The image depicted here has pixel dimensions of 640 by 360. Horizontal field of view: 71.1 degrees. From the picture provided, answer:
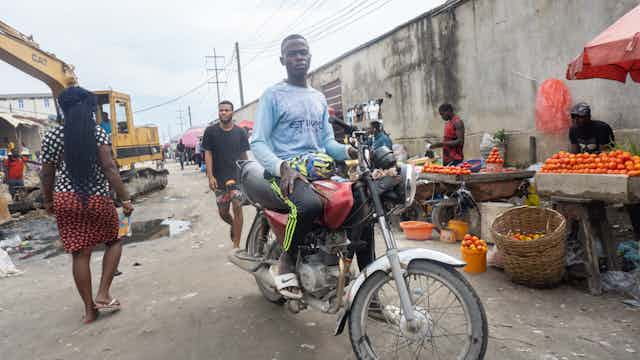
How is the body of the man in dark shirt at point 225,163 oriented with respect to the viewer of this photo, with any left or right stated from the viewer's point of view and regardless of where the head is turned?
facing the viewer

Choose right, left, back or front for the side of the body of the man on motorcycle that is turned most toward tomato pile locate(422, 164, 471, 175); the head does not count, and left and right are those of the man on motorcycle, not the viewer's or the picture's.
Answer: left

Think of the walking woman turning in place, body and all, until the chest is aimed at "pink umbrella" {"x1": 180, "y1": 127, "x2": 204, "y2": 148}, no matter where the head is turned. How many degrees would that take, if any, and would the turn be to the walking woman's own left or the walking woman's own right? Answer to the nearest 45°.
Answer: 0° — they already face it

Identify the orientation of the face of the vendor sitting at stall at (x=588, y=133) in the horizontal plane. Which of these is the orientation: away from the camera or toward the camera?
toward the camera

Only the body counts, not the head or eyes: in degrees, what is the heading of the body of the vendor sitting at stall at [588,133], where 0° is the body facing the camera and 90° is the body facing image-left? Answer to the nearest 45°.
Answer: approximately 45°

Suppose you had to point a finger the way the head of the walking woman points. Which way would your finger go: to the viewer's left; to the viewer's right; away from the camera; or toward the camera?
away from the camera

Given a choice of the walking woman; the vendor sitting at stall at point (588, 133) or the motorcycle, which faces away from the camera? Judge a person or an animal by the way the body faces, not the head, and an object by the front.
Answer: the walking woman

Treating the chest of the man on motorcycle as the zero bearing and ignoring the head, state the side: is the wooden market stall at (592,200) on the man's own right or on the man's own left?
on the man's own left

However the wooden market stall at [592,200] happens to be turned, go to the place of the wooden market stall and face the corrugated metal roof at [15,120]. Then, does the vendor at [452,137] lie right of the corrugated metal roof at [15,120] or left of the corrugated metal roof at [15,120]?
right

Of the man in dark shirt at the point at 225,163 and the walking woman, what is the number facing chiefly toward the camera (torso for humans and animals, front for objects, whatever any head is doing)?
1

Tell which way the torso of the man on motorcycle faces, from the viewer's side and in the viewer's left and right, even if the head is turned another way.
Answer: facing the viewer and to the right of the viewer

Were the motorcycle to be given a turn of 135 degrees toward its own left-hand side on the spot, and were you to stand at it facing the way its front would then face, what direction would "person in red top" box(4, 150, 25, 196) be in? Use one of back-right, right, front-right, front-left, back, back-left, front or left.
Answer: front-left

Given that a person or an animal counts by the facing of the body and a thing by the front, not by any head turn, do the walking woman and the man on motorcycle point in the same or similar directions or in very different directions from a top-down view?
very different directions

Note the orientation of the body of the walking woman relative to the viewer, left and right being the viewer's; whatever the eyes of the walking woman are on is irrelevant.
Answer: facing away from the viewer

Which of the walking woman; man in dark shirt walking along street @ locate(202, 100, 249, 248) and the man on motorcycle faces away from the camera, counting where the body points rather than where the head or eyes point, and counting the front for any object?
the walking woman

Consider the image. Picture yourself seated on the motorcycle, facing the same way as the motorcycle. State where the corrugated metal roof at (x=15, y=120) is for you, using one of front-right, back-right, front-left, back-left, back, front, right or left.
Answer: back

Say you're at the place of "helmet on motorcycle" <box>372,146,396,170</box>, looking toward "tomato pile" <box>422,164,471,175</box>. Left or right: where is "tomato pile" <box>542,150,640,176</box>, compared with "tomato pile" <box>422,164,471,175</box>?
right
